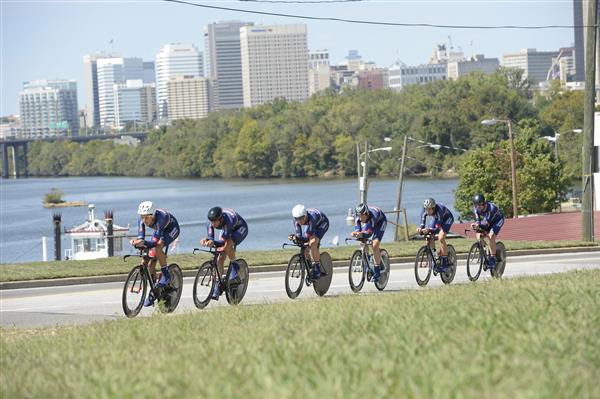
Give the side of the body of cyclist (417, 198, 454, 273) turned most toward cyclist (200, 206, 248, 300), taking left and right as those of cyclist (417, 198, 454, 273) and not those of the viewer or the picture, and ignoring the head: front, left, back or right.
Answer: front

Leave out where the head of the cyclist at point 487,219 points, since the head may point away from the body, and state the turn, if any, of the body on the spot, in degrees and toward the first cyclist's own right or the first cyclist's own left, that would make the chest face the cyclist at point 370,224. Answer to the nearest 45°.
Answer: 0° — they already face them

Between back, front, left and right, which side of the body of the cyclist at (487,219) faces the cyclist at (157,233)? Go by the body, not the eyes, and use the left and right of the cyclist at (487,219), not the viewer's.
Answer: front

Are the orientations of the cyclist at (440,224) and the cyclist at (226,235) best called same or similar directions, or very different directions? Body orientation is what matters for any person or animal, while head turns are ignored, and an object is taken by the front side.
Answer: same or similar directions

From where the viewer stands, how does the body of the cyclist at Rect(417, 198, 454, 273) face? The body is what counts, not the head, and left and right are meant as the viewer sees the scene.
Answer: facing the viewer and to the left of the viewer

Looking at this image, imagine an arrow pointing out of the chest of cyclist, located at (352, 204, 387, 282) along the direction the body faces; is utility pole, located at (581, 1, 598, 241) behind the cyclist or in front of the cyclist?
behind

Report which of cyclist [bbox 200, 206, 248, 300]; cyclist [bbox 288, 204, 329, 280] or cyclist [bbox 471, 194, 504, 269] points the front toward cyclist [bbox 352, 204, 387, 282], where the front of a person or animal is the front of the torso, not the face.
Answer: cyclist [bbox 471, 194, 504, 269]

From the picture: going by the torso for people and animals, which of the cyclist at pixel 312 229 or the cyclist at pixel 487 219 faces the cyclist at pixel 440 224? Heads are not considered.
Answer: the cyclist at pixel 487 219

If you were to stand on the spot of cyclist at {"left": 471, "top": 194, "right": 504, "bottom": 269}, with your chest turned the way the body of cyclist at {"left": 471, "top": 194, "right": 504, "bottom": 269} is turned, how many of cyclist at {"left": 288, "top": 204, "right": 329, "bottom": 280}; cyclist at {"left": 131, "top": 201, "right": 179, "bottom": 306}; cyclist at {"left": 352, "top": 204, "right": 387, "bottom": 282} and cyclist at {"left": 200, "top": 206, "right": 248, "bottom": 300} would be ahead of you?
4

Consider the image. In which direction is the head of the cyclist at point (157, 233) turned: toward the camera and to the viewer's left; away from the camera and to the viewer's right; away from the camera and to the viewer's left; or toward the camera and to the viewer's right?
toward the camera and to the viewer's left

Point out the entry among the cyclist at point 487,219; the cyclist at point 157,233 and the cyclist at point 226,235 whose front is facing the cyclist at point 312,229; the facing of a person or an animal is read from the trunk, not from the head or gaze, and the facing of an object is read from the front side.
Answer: the cyclist at point 487,219

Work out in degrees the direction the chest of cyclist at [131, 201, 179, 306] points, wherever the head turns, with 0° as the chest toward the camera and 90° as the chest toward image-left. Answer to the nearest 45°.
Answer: approximately 45°

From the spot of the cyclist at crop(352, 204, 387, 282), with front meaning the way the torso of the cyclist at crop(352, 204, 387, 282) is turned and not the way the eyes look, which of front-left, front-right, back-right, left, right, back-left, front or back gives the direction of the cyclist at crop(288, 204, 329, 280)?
front

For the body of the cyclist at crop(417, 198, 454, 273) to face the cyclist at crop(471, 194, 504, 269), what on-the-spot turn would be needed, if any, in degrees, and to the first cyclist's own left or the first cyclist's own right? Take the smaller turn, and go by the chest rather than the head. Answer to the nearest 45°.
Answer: approximately 180°

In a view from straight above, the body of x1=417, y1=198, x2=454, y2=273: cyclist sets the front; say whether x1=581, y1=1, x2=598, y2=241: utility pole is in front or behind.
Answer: behind
